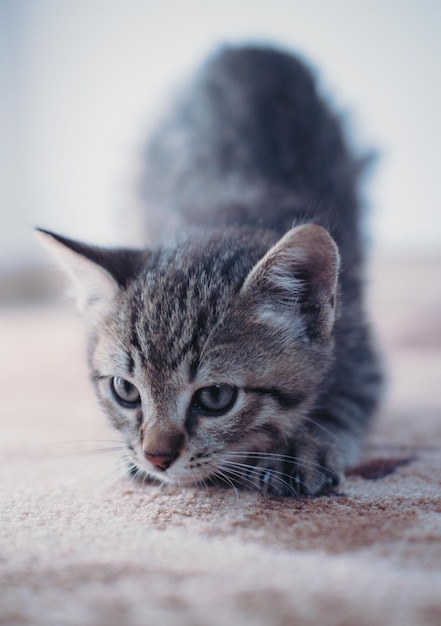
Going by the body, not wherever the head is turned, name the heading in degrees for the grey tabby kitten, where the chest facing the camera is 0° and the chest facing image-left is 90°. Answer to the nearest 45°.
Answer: approximately 0°
